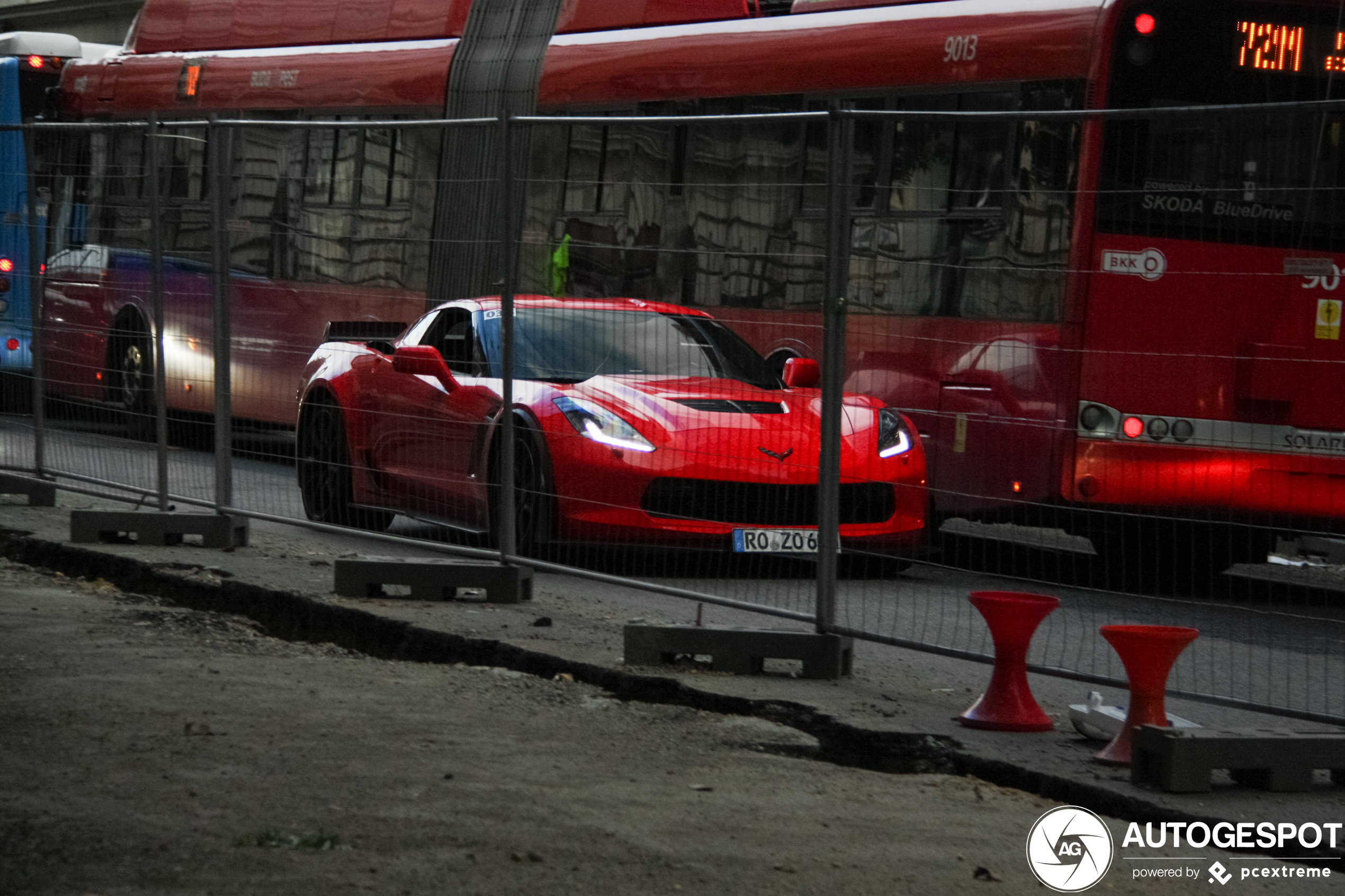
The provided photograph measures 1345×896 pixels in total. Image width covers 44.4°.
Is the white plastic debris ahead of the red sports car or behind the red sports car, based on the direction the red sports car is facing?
ahead

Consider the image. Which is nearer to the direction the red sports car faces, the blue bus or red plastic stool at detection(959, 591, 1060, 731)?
the red plastic stool

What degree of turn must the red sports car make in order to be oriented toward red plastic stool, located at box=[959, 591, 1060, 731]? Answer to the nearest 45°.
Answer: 0° — it already faces it

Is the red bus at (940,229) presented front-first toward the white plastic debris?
no

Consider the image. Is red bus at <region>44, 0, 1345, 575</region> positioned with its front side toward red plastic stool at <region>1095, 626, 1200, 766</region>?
no

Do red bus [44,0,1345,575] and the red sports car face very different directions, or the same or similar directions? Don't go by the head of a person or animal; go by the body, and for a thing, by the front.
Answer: very different directions

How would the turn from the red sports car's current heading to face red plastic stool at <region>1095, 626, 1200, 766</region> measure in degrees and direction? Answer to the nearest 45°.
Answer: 0° — it already faces it

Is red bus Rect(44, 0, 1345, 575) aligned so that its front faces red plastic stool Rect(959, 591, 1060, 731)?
no

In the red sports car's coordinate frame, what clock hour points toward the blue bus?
The blue bus is roughly at 6 o'clock from the red sports car.

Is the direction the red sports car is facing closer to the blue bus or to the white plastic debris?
the white plastic debris

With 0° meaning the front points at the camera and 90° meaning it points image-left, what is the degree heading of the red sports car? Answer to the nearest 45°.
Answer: approximately 315°
